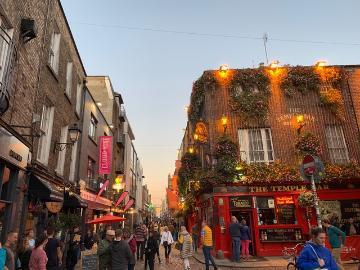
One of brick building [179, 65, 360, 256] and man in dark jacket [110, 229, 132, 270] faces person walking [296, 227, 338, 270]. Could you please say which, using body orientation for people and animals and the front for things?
the brick building

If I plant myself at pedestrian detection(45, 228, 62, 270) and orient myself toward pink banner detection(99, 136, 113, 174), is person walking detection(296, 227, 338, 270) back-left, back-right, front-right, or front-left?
back-right

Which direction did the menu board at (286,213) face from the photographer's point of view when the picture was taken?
facing the viewer

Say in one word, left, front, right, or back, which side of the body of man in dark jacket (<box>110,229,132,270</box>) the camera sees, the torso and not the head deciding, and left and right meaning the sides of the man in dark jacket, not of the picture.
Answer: back

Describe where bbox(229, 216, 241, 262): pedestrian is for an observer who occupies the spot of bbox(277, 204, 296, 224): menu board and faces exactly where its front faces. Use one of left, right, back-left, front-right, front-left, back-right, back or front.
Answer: front-right

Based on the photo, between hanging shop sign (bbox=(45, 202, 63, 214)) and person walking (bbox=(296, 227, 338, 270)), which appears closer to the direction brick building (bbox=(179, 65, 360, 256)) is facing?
the person walking

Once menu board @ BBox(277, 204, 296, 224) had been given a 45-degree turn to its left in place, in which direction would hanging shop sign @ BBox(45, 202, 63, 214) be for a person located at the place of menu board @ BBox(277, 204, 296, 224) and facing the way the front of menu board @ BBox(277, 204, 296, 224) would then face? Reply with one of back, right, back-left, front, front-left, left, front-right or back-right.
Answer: right

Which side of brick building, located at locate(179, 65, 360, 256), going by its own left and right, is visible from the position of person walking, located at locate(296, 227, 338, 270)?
front

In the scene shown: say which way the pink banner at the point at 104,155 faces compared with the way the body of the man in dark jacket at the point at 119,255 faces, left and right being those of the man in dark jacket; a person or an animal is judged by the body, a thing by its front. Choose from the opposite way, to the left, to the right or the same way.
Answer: the opposite way

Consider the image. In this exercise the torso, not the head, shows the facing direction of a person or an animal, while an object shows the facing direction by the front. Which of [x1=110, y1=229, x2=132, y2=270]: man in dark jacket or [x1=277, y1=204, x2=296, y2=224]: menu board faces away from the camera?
the man in dark jacket

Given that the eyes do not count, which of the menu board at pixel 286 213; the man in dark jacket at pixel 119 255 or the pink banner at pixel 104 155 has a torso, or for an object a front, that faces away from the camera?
the man in dark jacket

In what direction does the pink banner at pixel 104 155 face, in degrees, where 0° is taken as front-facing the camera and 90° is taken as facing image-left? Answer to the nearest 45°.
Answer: approximately 0°

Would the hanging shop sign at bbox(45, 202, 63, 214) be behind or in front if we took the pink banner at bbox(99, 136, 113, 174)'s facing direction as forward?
in front

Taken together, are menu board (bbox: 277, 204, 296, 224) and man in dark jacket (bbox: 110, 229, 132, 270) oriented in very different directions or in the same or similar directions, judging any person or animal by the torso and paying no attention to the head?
very different directions

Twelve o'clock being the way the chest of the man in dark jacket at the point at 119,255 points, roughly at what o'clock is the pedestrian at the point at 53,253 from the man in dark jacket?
The pedestrian is roughly at 10 o'clock from the man in dark jacket.

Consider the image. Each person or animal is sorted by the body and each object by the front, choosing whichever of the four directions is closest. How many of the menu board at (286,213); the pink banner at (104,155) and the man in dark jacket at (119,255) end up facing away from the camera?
1
